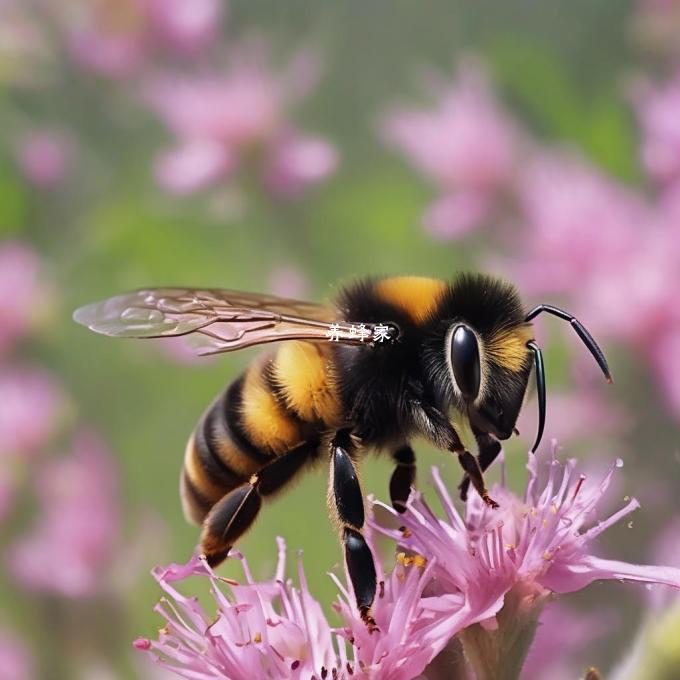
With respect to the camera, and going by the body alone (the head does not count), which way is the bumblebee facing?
to the viewer's right

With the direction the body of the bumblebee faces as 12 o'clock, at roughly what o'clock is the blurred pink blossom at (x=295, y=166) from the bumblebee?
The blurred pink blossom is roughly at 9 o'clock from the bumblebee.

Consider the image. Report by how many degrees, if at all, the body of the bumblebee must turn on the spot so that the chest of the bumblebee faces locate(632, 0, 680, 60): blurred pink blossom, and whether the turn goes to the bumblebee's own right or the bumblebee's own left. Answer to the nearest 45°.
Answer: approximately 45° to the bumblebee's own left

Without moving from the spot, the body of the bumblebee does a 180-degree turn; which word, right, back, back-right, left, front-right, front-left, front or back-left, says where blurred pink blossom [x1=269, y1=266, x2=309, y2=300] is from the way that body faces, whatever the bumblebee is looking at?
right
